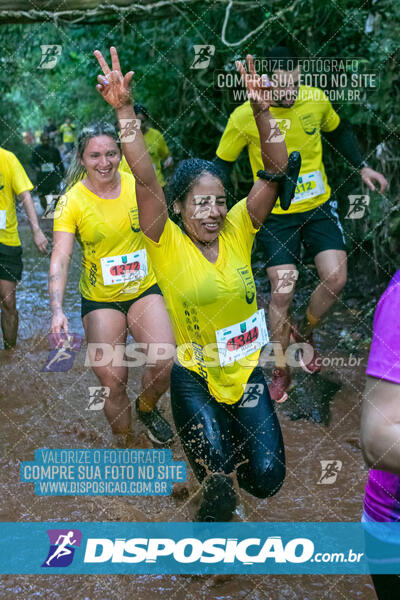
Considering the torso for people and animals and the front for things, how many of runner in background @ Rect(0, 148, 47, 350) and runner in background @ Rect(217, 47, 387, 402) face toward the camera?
2

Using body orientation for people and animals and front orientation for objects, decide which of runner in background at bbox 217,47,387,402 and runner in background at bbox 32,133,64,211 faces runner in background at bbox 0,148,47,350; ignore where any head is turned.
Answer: runner in background at bbox 32,133,64,211

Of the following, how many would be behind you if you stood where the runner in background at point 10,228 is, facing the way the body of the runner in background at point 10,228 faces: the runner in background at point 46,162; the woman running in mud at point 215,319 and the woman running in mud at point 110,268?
1

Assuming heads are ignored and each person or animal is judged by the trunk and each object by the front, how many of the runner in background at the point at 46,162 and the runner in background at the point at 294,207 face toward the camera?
2

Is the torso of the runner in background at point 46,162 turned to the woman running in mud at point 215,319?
yes

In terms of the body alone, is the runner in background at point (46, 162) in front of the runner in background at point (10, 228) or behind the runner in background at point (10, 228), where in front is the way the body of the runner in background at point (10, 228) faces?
behind

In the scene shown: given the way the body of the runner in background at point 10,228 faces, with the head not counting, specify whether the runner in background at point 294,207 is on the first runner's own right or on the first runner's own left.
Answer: on the first runner's own left

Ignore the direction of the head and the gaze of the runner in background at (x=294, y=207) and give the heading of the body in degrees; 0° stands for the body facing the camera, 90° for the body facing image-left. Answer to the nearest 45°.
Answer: approximately 0°
